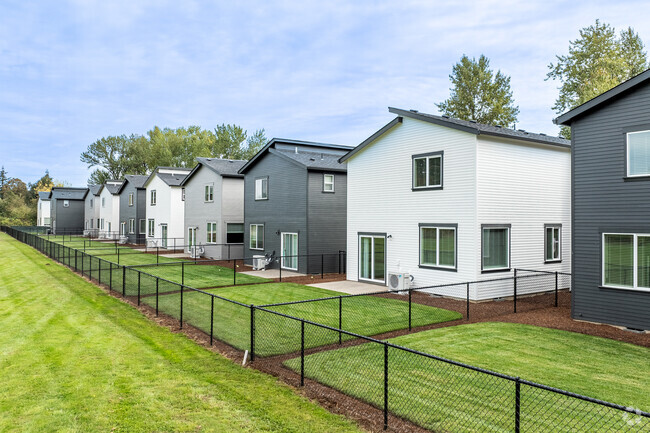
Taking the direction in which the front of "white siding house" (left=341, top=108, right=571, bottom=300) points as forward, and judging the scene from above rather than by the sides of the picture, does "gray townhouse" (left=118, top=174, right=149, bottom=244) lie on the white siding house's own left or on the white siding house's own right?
on the white siding house's own left

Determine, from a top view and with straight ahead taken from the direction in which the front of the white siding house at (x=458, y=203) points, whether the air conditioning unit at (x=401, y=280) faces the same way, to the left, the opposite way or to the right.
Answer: the opposite way

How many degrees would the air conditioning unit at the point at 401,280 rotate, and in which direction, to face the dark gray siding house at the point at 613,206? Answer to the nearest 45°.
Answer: approximately 90° to its left

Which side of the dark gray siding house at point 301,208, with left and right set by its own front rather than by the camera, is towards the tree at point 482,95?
front

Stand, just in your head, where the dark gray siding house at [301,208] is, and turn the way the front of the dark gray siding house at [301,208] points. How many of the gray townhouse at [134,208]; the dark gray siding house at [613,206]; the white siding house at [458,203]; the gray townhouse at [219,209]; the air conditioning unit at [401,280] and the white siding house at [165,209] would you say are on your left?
3

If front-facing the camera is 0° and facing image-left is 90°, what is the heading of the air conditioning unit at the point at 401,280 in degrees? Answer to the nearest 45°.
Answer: approximately 45°

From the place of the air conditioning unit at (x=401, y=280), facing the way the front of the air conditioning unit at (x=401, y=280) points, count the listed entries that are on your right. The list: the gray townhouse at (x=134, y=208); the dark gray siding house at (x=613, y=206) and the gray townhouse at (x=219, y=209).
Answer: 2

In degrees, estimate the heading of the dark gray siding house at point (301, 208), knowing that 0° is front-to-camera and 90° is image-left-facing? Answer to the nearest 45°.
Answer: approximately 225°

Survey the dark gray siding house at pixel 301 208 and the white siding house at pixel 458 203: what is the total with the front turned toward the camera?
0

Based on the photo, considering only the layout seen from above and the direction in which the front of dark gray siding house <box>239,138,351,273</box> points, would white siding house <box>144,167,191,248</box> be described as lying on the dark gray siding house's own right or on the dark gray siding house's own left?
on the dark gray siding house's own left

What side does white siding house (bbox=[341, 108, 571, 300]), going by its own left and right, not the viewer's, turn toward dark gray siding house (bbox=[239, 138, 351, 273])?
left

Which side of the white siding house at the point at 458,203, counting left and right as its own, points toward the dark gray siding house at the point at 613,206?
right
